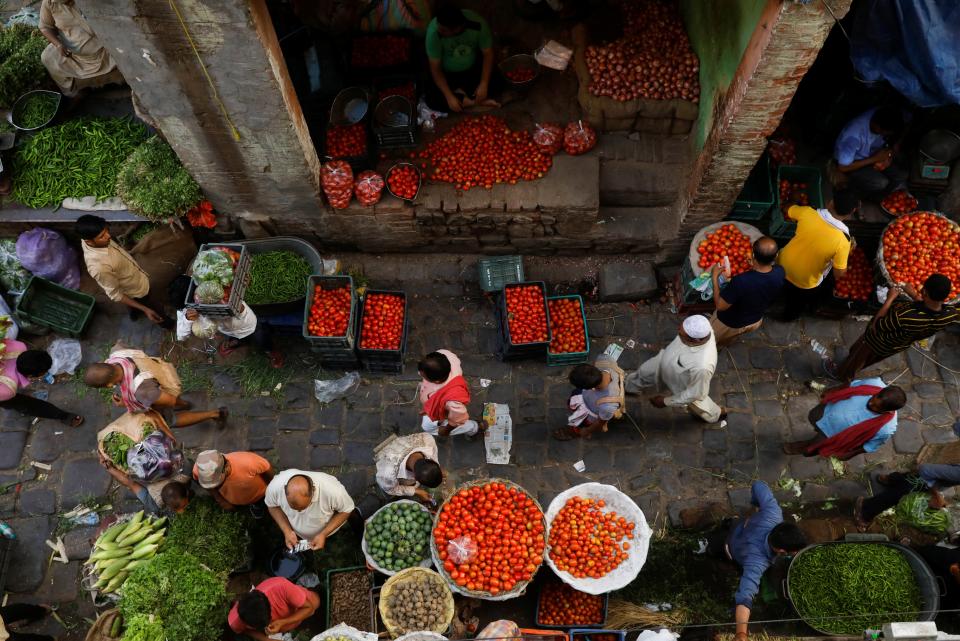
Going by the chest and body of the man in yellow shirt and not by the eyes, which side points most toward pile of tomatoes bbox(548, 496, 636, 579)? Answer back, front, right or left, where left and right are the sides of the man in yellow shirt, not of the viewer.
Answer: back

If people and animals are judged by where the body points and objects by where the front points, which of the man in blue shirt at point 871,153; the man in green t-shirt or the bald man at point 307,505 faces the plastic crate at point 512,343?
the man in green t-shirt

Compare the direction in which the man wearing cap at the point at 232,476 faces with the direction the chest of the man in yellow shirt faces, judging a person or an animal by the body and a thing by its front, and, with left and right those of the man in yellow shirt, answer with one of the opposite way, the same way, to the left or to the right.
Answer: the opposite way

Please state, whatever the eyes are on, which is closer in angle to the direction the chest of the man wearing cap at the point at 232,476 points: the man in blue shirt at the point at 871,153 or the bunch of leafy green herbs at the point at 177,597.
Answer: the bunch of leafy green herbs

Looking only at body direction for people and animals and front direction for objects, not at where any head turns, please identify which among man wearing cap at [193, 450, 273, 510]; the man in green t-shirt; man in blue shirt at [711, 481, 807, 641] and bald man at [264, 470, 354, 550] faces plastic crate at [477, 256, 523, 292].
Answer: the man in green t-shirt

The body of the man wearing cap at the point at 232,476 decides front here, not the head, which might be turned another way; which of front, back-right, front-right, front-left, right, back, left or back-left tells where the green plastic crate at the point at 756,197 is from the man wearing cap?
back

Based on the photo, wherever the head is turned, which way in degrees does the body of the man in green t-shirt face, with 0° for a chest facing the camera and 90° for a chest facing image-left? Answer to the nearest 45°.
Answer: approximately 0°
